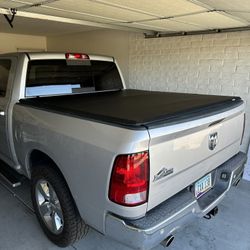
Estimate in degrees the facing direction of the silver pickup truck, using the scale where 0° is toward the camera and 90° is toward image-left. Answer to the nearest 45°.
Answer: approximately 135°
